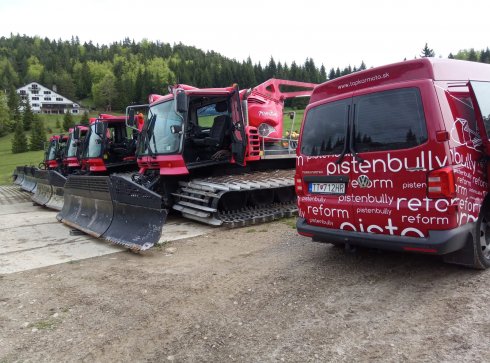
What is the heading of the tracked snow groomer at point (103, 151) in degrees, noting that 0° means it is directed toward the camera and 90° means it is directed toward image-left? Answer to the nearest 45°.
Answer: approximately 45°

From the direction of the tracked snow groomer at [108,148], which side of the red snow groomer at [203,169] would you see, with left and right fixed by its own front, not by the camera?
right

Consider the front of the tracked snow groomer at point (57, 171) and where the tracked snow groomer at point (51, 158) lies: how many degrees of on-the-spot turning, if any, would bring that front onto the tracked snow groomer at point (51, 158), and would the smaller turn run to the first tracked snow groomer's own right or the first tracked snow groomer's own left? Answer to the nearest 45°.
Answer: approximately 135° to the first tracked snow groomer's own right

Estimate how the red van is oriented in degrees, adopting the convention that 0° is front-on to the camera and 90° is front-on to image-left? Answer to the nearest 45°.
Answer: approximately 225°

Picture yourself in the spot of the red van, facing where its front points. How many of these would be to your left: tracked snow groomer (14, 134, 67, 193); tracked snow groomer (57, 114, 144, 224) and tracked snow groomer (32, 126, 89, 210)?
3

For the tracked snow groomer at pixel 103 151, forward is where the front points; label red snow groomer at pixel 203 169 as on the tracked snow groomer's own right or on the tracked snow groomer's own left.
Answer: on the tracked snow groomer's own left

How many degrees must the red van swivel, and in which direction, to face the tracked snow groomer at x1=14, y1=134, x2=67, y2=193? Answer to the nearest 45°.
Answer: approximately 90° to its left

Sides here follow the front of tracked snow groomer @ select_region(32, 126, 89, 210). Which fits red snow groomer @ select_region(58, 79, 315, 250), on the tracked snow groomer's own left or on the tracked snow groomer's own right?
on the tracked snow groomer's own left
